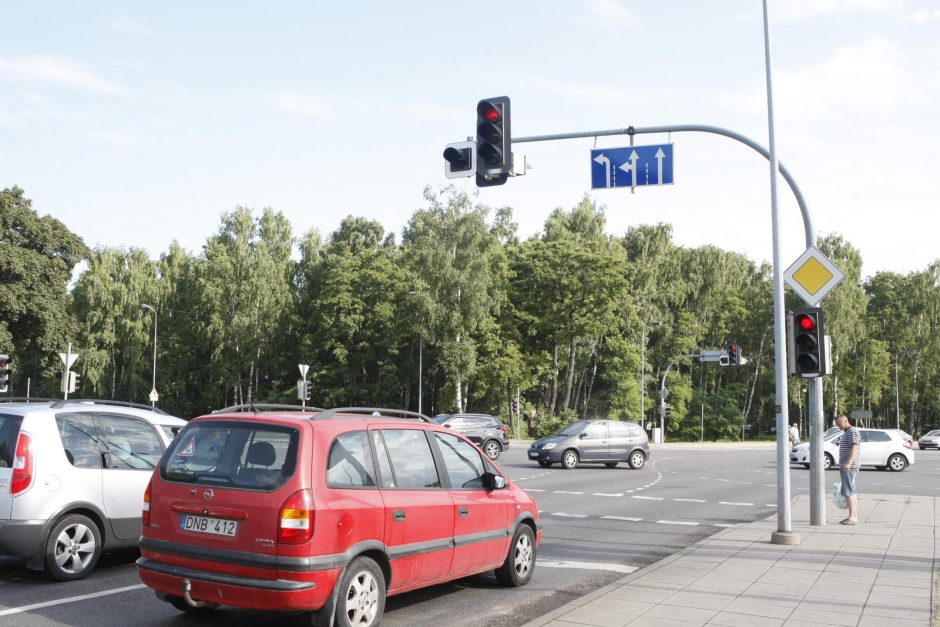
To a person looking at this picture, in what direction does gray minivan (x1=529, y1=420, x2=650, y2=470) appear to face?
facing the viewer and to the left of the viewer

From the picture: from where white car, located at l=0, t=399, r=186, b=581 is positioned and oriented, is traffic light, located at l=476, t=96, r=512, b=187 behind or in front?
in front

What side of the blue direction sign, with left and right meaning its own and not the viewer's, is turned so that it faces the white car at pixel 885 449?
back

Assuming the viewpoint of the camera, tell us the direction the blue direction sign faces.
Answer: facing the viewer

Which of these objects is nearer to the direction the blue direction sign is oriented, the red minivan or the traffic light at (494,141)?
the red minivan

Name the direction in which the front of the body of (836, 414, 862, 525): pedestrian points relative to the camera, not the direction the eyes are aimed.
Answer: to the viewer's left

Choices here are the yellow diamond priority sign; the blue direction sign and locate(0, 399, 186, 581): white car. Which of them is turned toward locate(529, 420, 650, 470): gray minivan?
the white car

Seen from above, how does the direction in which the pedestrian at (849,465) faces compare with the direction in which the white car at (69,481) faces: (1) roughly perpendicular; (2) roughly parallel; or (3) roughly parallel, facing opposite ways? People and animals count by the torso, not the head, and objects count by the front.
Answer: roughly perpendicular

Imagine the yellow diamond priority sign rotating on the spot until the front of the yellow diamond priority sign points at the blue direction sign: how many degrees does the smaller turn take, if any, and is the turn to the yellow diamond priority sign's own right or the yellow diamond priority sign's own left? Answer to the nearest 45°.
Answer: approximately 90° to the yellow diamond priority sign's own right

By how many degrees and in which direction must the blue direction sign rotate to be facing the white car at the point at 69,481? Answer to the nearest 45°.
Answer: approximately 45° to its right

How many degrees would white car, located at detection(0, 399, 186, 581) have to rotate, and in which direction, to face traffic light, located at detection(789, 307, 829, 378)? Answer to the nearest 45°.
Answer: approximately 45° to its right

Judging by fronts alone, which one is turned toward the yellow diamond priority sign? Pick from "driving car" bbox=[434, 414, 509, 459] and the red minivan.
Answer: the red minivan
